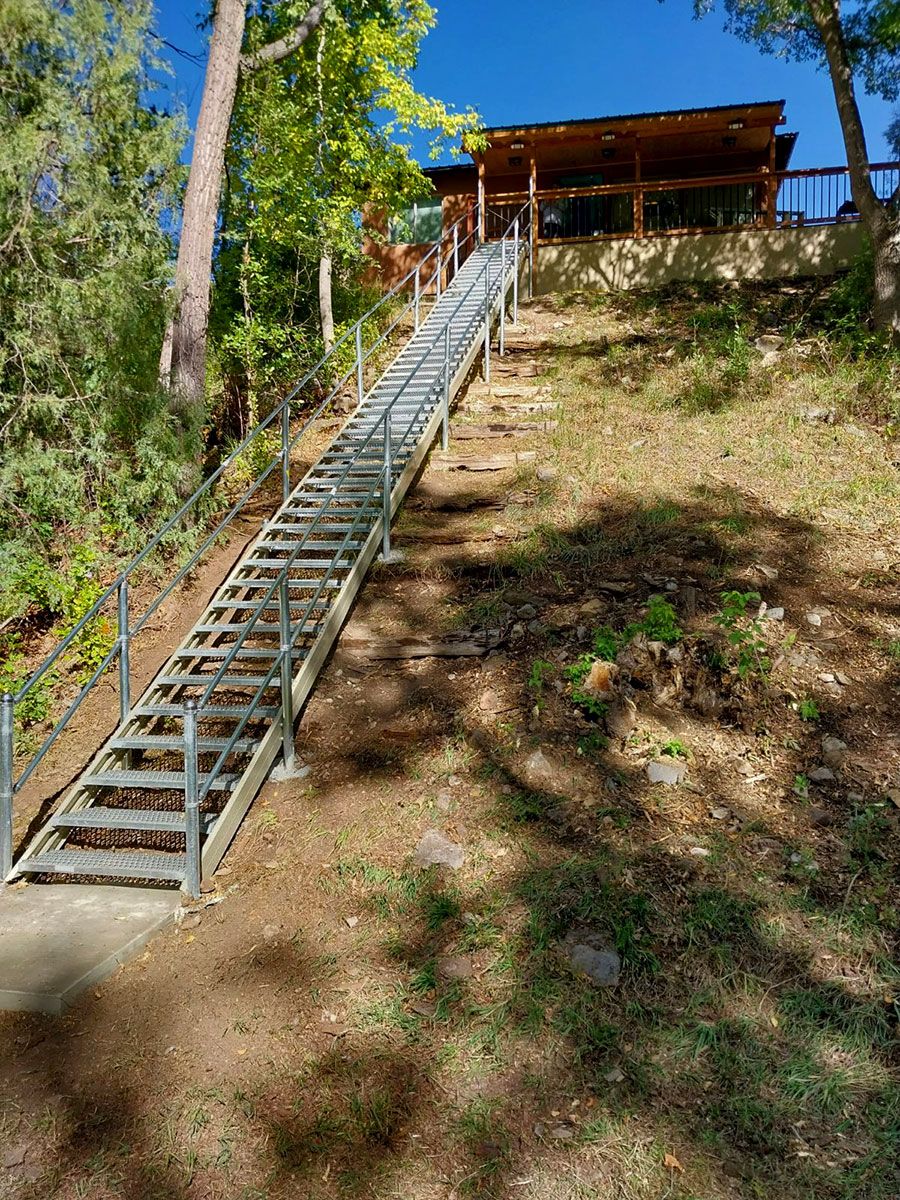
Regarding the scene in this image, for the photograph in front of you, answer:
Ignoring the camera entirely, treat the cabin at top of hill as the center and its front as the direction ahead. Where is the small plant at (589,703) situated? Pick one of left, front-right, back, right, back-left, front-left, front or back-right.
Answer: front

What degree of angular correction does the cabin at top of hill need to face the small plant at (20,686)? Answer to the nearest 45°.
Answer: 0° — it already faces it

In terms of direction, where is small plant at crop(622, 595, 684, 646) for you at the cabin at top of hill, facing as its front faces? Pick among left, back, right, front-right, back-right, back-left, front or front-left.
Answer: front

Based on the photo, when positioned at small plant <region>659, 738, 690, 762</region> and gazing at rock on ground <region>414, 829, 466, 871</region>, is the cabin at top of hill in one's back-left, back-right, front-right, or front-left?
back-right

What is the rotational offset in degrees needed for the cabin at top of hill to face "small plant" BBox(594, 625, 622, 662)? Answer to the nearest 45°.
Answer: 0° — it already faces it

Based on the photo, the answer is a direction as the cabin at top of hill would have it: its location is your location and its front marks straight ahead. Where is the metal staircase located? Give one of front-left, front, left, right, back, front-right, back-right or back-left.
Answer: front

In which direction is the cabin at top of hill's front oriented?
toward the camera

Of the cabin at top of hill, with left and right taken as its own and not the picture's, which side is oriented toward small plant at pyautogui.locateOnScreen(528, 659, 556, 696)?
front

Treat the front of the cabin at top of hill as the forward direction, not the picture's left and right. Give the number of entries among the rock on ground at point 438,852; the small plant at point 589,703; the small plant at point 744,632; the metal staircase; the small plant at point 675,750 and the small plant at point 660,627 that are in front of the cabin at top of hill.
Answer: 6

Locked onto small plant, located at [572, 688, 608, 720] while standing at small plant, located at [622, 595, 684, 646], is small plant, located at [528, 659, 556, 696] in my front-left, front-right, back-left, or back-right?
front-right

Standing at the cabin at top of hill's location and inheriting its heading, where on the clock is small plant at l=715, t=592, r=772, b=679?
The small plant is roughly at 12 o'clock from the cabin at top of hill.

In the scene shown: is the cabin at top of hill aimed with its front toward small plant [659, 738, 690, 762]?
yes
